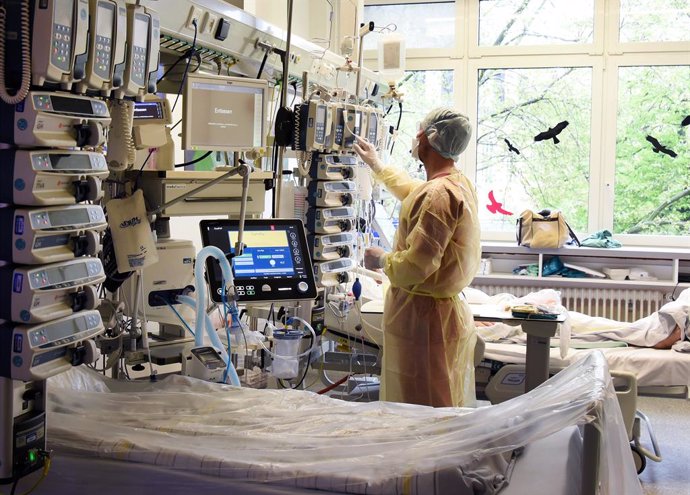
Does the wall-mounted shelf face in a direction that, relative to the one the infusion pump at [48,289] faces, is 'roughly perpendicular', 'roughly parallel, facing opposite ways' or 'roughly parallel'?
roughly perpendicular

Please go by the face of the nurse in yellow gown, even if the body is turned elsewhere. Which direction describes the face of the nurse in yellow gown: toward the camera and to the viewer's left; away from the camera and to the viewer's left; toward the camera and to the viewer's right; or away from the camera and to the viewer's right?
away from the camera and to the viewer's left

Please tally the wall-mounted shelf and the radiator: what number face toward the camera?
2

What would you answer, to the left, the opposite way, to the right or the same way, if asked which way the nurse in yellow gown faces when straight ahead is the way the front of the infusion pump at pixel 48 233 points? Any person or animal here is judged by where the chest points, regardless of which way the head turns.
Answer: the opposite way

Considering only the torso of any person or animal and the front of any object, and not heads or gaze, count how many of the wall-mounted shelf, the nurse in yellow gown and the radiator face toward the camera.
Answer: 2

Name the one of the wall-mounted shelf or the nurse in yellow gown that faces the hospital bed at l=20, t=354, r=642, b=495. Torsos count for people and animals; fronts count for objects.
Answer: the wall-mounted shelf

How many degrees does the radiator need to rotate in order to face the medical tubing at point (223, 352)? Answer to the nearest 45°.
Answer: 0° — it already faces it

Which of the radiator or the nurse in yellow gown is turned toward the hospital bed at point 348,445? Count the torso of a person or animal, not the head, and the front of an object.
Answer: the radiator

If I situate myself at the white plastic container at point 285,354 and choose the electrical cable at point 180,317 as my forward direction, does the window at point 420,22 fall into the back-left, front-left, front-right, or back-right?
back-right

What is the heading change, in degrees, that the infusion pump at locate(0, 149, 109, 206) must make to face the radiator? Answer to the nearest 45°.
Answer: approximately 90° to its left
